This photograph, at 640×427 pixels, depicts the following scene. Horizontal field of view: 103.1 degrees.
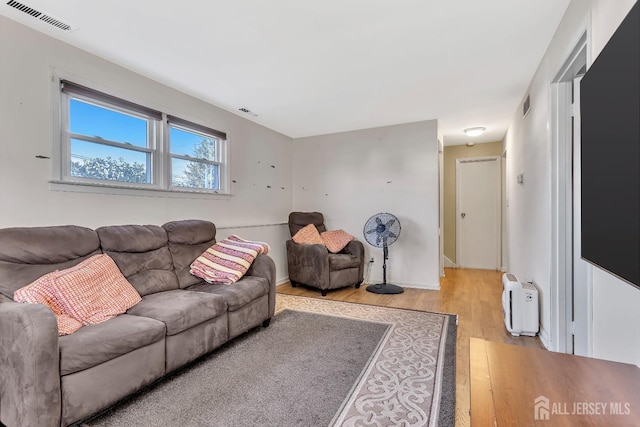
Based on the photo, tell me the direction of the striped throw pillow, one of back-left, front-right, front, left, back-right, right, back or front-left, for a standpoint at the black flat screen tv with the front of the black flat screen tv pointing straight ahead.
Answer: front

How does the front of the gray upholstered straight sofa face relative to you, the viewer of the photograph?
facing the viewer and to the right of the viewer

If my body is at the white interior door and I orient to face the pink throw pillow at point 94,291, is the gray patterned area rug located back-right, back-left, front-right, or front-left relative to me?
front-left

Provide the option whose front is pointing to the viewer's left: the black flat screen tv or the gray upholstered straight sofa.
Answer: the black flat screen tv

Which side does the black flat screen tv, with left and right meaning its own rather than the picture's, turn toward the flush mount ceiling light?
right

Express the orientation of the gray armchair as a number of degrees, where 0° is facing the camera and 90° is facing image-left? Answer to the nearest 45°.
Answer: approximately 315°

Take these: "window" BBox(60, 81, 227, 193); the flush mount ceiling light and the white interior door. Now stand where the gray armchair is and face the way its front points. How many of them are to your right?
1

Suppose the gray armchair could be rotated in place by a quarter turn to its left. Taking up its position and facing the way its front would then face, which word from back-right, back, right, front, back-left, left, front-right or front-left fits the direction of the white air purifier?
right

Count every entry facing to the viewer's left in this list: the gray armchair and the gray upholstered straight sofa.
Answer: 0

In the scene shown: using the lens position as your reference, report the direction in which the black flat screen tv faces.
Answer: facing to the left of the viewer

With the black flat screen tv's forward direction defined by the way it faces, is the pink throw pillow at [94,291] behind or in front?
in front

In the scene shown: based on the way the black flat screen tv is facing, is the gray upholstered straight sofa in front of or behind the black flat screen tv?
in front

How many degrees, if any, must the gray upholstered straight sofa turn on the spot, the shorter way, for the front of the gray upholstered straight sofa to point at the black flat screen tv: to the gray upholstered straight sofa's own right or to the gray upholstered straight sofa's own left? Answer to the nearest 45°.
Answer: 0° — it already faces it
